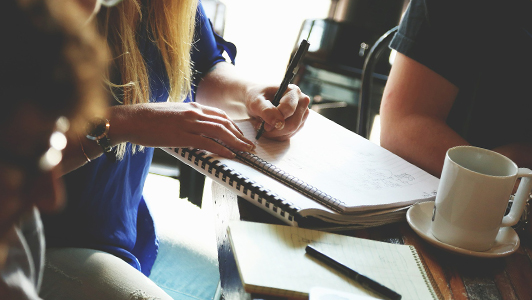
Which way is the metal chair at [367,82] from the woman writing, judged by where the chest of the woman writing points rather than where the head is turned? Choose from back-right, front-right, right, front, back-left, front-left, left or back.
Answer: left

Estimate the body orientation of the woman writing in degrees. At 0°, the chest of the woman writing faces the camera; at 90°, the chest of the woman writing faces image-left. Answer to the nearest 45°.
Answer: approximately 315°
